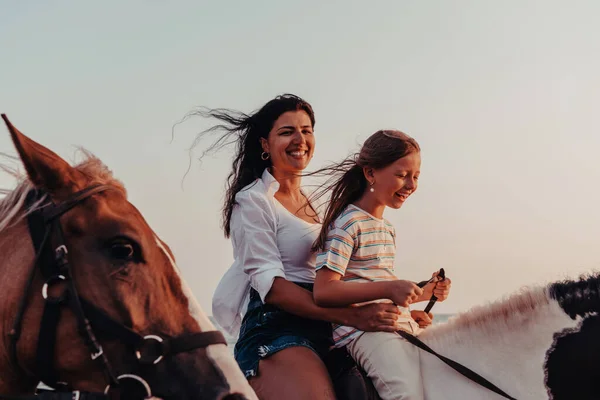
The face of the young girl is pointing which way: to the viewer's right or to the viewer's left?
to the viewer's right

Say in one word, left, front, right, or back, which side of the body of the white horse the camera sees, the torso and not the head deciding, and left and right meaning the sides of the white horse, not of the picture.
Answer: right

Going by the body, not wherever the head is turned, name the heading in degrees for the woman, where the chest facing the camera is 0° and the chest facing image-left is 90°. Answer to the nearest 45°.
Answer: approximately 315°

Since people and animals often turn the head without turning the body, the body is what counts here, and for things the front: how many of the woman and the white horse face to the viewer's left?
0

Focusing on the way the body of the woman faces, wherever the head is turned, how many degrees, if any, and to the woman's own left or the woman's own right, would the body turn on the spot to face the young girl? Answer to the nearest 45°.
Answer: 0° — they already face them
